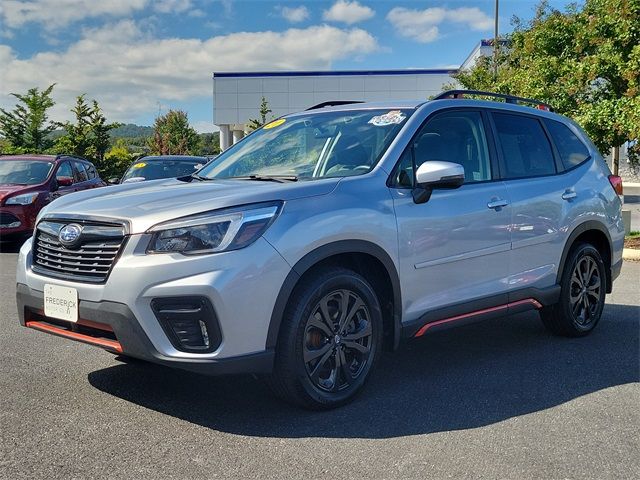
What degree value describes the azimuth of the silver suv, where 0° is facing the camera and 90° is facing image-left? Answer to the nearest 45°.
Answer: approximately 45°

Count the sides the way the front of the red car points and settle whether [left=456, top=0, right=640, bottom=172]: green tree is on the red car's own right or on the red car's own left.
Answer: on the red car's own left

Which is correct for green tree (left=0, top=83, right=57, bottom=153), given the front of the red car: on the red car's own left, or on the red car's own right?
on the red car's own right

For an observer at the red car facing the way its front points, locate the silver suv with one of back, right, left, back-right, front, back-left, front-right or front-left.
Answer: front-left

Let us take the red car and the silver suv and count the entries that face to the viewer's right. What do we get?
0

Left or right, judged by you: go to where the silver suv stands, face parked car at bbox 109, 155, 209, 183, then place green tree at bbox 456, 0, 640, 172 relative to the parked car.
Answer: right

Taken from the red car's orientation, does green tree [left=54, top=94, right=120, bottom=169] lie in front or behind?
behind
